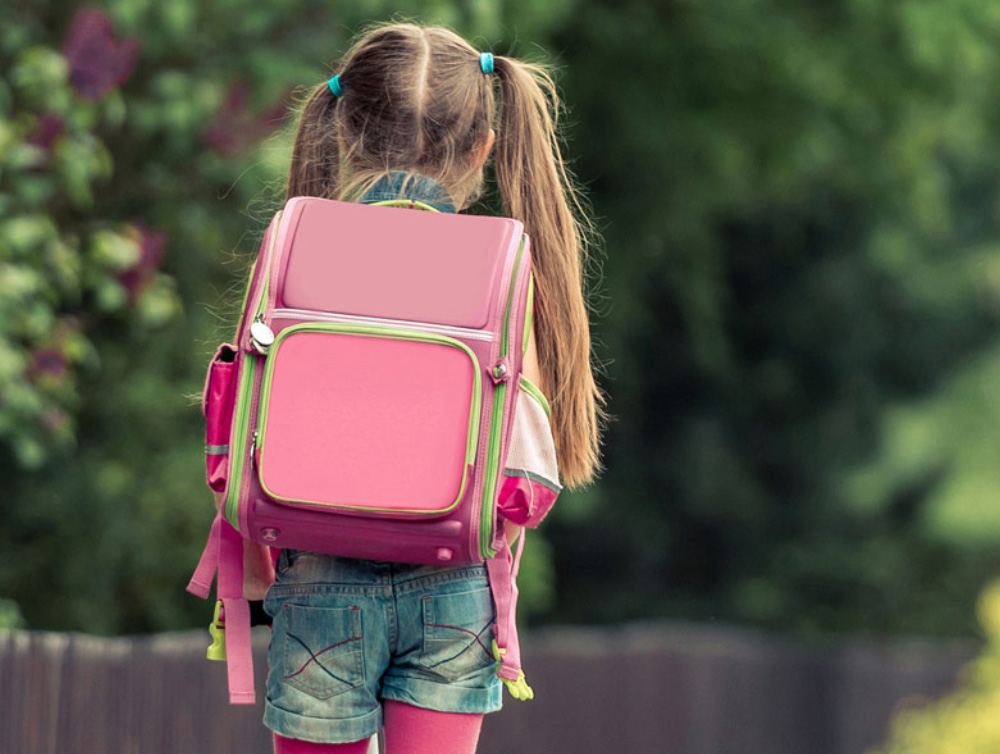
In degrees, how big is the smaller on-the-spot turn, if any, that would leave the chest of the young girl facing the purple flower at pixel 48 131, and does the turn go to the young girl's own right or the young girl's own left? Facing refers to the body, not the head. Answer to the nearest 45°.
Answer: approximately 45° to the young girl's own left

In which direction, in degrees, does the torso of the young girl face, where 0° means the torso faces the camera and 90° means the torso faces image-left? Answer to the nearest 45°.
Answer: approximately 180°

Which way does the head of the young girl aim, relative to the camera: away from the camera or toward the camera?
away from the camera

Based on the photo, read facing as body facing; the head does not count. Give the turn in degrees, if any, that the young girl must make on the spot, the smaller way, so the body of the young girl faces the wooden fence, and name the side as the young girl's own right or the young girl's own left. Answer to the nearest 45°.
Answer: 0° — they already face it

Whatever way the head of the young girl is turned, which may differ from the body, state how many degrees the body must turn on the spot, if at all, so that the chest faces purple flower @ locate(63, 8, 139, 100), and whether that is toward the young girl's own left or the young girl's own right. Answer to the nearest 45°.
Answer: approximately 45° to the young girl's own left
